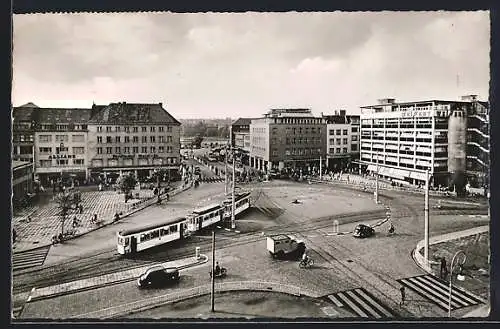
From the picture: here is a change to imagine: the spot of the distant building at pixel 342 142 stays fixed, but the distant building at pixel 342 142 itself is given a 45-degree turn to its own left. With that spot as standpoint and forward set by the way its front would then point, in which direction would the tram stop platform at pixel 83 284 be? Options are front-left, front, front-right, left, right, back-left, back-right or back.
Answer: right

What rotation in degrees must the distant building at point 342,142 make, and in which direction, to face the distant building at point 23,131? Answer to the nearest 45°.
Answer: approximately 45° to its right

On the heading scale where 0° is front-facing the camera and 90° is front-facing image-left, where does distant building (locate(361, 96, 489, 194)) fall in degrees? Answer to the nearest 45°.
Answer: approximately 45°

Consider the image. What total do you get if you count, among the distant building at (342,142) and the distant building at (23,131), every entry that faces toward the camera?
2

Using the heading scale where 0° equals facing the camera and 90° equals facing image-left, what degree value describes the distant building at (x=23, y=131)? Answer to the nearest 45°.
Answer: approximately 0°

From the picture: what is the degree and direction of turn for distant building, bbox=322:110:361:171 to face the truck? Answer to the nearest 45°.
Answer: approximately 45° to its right

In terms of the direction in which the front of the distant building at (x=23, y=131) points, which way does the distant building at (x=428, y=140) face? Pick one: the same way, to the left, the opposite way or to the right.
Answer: to the right

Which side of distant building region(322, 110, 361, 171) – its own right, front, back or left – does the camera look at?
front

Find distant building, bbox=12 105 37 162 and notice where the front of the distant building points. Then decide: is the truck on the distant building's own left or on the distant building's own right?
on the distant building's own left
